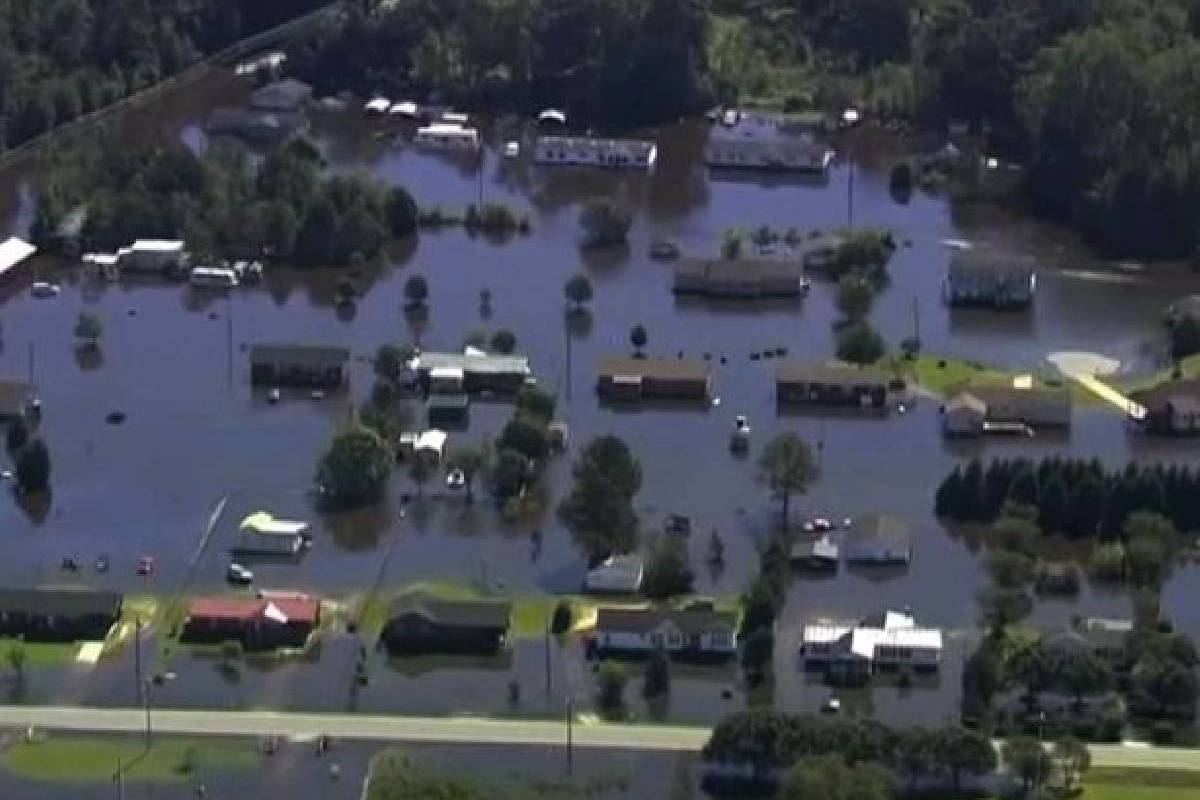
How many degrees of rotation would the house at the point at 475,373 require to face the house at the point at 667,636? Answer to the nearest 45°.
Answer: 0° — it already faces it

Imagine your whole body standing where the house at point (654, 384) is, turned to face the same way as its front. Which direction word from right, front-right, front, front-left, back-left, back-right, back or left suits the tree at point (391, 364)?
right

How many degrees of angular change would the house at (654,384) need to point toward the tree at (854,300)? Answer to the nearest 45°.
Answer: approximately 135° to its left

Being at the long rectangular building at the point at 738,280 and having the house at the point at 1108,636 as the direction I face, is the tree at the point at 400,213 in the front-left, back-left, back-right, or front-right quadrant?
back-right

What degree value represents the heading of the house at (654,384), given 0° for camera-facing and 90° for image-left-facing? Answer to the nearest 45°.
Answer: approximately 0°

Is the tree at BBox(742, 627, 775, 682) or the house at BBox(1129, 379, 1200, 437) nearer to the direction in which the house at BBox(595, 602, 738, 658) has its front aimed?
the tree

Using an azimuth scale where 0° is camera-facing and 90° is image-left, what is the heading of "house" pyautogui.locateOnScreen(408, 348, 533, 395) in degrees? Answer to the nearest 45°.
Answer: approximately 0°
